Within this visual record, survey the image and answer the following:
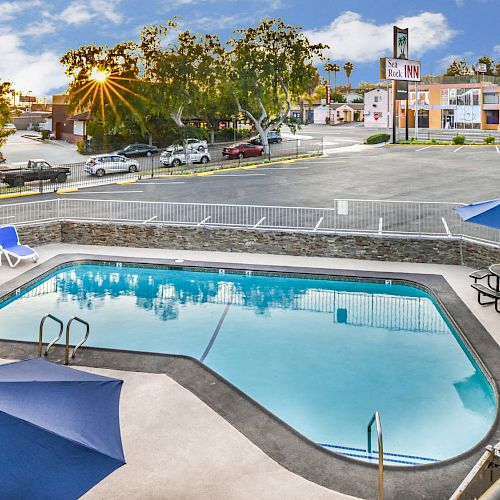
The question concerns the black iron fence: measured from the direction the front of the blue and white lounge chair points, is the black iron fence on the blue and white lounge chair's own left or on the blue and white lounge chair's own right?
on the blue and white lounge chair's own left

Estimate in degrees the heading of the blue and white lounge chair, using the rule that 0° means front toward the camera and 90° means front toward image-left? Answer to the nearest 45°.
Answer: approximately 315°

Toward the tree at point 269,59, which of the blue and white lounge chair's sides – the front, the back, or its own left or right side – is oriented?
left

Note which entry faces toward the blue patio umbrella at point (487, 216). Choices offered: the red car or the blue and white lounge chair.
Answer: the blue and white lounge chair

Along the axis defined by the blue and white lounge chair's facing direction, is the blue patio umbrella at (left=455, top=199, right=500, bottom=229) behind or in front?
in front
